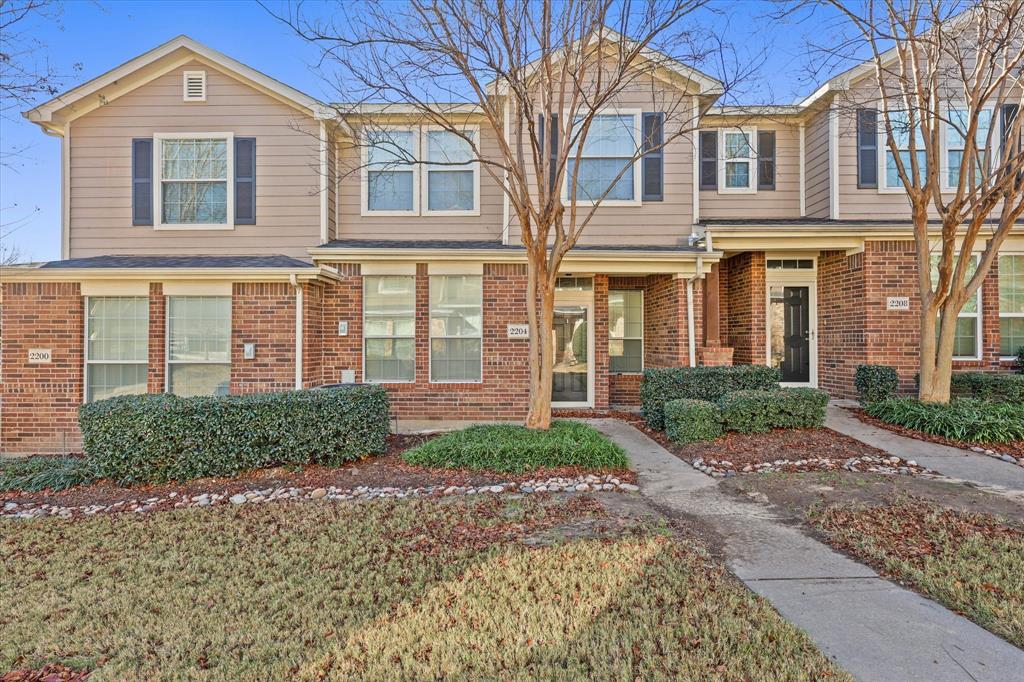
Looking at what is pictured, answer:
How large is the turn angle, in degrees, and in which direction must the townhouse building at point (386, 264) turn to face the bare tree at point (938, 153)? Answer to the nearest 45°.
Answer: approximately 90° to its left

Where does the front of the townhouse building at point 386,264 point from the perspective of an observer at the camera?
facing the viewer

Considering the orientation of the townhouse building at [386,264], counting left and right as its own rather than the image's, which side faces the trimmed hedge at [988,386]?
left

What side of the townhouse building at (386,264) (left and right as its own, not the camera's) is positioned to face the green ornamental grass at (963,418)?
left

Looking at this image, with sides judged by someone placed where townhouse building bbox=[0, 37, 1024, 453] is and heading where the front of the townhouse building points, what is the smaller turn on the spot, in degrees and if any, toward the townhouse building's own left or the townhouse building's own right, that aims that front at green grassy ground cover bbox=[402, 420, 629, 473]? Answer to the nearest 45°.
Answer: approximately 45° to the townhouse building's own left

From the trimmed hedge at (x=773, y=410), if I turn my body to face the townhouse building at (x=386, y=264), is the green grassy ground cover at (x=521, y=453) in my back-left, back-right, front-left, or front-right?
front-left

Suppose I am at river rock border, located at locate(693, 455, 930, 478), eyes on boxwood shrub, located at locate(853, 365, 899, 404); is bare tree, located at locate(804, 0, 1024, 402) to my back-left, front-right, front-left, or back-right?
front-right

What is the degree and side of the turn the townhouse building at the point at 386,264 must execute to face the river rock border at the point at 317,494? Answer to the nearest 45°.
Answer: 0° — it already faces it
